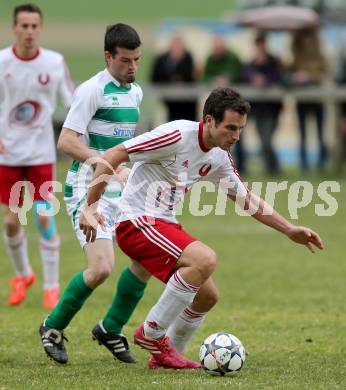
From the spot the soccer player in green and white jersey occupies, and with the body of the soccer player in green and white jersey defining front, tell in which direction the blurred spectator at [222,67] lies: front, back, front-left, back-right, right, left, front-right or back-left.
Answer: back-left

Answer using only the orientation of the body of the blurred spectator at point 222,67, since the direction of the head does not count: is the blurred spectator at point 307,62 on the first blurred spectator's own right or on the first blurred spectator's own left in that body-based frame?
on the first blurred spectator's own left

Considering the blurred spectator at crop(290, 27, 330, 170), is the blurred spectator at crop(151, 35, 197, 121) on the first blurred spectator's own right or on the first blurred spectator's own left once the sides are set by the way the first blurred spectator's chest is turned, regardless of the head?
on the first blurred spectator's own right

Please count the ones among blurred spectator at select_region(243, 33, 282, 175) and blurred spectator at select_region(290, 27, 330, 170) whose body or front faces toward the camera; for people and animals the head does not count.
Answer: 2

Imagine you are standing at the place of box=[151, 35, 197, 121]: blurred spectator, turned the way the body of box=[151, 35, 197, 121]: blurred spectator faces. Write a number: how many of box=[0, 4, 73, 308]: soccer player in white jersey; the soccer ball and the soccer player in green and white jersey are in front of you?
3

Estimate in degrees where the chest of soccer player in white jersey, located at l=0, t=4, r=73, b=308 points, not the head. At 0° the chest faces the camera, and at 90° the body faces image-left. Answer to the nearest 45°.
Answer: approximately 0°

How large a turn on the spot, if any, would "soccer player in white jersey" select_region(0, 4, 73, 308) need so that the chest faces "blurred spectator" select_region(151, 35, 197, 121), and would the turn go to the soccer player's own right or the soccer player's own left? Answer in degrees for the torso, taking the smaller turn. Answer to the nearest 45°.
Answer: approximately 180°

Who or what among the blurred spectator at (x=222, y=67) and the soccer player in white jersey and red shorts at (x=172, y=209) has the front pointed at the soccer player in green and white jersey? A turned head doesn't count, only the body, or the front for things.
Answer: the blurred spectator

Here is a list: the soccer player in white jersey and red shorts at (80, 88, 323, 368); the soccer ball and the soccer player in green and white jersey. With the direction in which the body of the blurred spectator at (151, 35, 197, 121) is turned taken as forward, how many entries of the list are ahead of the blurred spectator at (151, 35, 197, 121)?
3

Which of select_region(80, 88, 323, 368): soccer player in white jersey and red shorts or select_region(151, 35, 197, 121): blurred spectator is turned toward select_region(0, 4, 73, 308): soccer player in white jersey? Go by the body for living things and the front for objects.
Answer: the blurred spectator
